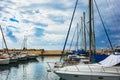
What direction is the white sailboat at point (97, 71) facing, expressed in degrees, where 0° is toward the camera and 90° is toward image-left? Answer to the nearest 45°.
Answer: approximately 90°
